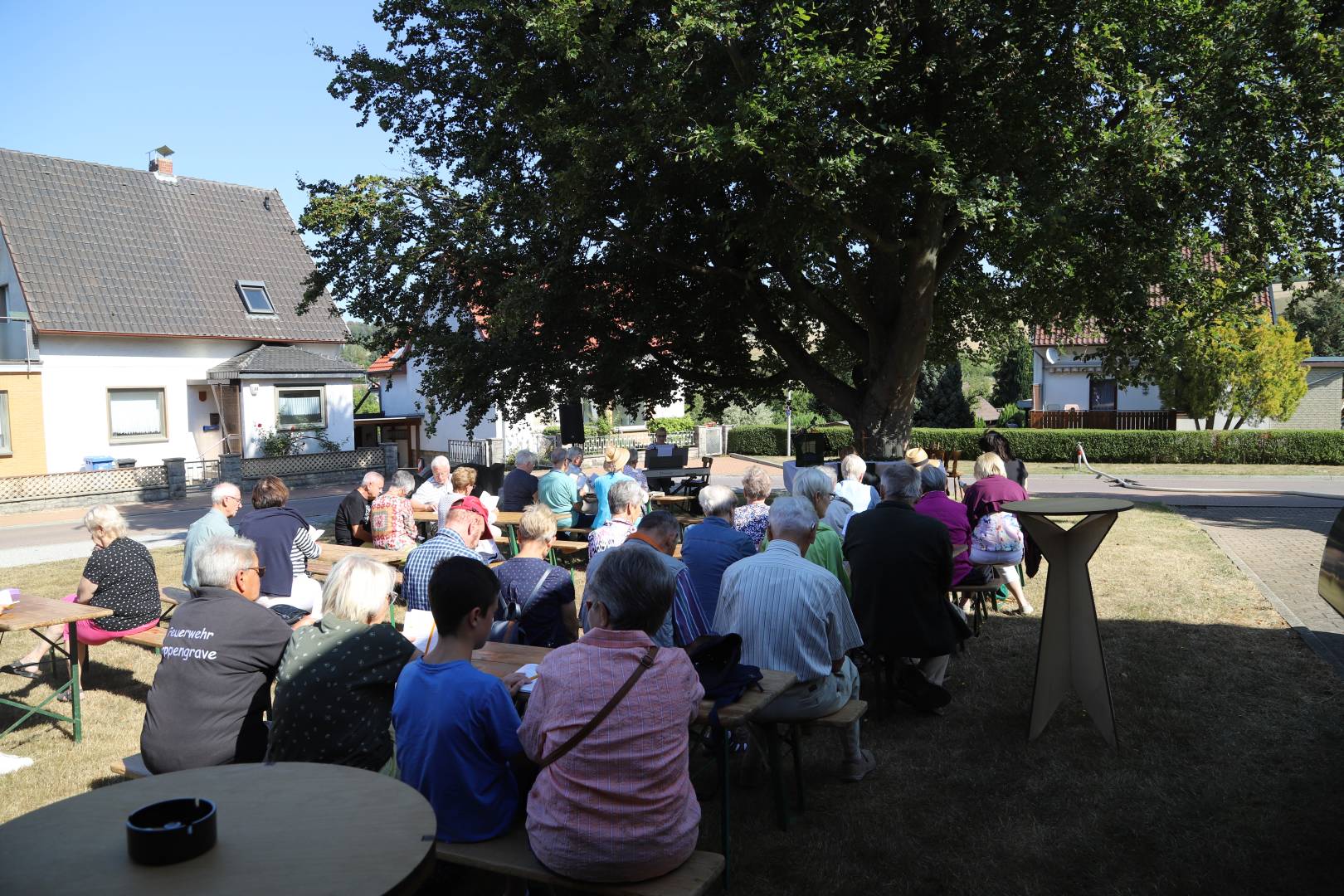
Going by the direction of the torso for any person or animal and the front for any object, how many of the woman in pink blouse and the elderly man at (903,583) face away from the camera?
2

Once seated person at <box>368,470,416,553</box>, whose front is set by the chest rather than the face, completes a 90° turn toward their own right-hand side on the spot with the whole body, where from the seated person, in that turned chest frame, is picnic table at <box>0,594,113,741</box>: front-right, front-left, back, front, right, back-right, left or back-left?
right

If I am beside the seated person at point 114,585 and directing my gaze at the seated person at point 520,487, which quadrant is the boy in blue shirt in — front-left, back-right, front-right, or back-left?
back-right

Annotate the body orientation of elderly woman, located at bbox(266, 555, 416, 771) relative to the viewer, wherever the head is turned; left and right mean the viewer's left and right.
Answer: facing away from the viewer and to the right of the viewer

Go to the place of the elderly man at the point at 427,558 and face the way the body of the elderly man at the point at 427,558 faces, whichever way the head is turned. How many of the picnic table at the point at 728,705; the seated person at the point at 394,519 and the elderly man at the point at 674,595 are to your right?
2

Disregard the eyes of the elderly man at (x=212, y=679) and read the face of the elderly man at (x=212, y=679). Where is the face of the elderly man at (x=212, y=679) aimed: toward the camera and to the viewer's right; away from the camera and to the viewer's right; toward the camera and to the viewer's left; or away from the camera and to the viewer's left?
away from the camera and to the viewer's right

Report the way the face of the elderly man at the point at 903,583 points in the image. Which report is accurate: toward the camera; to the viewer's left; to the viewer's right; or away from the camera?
away from the camera

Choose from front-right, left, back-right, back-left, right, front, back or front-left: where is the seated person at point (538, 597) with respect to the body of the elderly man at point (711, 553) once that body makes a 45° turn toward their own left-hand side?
left

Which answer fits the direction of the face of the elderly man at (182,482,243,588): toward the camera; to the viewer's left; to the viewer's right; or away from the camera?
to the viewer's right

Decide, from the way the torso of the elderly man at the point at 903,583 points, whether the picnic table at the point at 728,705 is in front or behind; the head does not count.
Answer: behind

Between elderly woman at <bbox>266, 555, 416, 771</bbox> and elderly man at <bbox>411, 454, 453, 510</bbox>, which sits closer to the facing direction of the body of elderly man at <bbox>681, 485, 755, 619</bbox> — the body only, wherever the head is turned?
the elderly man

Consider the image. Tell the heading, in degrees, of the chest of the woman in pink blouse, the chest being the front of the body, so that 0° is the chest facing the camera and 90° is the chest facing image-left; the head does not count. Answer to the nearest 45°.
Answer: approximately 180°

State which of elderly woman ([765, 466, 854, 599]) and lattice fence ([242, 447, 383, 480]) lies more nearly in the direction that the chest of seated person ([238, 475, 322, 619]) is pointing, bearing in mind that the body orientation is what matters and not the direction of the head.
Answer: the lattice fence

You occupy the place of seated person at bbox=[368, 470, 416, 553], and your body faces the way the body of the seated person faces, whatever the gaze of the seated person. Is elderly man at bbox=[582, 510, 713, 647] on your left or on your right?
on your right

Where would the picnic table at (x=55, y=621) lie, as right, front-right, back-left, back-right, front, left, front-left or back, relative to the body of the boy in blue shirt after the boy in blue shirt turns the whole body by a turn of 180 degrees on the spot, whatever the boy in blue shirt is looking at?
right

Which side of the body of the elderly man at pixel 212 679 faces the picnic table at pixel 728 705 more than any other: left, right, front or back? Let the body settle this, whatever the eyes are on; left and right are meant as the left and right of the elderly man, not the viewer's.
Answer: right

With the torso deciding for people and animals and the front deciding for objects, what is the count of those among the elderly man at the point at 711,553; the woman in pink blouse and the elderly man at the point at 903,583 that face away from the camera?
3

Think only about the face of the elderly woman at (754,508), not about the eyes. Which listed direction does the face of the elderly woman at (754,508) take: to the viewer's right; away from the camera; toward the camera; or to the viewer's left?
away from the camera

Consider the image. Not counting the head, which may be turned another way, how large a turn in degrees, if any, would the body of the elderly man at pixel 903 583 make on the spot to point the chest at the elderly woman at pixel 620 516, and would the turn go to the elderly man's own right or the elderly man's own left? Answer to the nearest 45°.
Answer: approximately 90° to the elderly man's own left

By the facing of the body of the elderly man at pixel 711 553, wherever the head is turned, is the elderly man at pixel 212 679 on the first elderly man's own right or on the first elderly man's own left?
on the first elderly man's own left
